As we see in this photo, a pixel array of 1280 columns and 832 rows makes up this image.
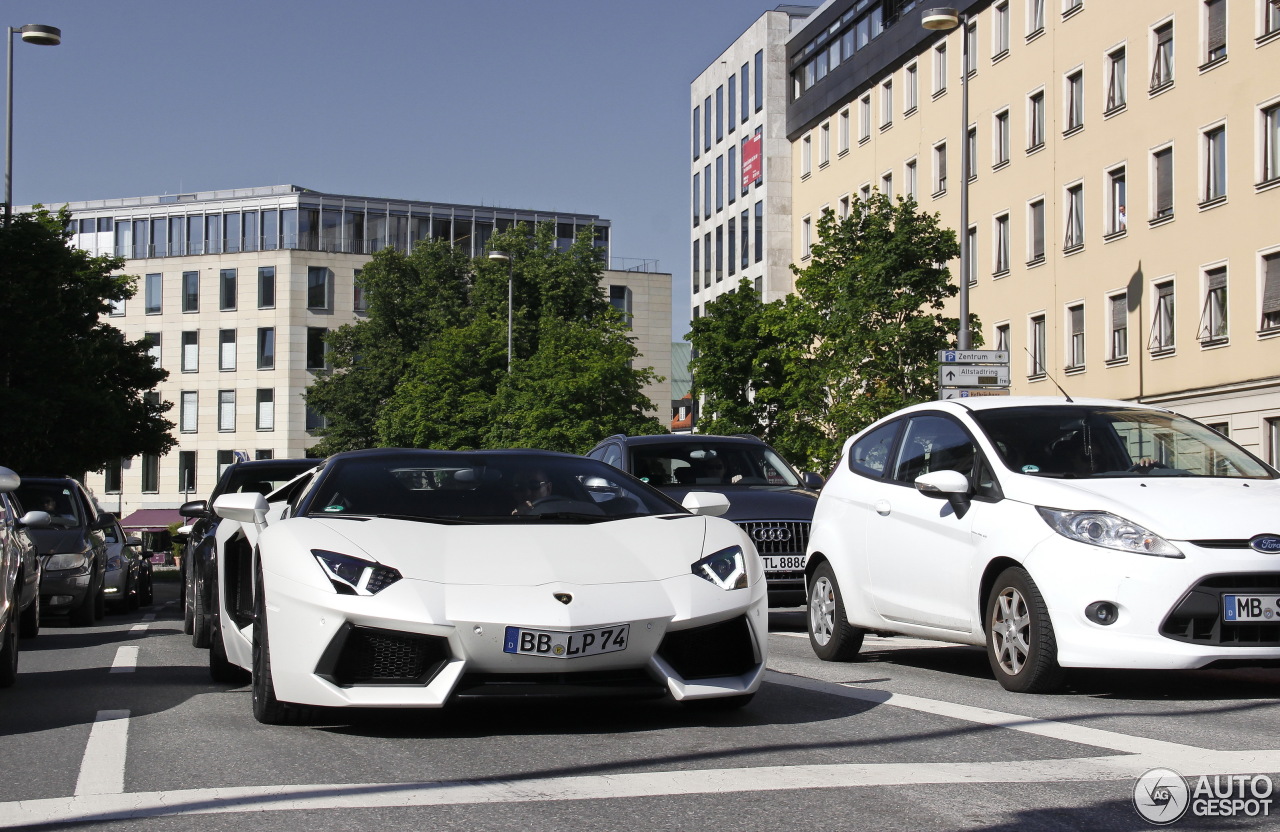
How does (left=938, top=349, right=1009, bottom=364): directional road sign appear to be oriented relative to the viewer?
toward the camera

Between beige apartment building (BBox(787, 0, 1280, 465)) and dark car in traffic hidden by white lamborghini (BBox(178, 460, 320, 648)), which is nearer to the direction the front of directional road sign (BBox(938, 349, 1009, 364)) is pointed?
the dark car in traffic hidden by white lamborghini

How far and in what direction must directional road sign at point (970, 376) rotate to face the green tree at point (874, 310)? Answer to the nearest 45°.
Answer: approximately 180°

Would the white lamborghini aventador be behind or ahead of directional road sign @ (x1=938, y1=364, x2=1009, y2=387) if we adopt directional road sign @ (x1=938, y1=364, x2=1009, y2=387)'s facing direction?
ahead

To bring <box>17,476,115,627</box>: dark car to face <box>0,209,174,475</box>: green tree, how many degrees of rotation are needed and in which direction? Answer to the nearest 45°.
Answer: approximately 180°

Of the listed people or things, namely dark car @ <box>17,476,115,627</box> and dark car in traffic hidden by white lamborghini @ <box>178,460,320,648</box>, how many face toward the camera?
2

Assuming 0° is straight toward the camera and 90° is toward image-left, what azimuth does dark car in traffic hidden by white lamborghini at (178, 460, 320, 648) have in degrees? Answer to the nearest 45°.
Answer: approximately 0°

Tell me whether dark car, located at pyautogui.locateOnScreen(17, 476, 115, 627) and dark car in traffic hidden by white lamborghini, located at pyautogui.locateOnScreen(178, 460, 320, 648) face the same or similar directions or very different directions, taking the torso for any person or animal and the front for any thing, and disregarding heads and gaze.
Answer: same or similar directions

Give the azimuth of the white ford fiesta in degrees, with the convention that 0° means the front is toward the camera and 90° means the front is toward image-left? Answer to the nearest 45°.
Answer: approximately 315°

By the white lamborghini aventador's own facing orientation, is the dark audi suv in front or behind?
behind

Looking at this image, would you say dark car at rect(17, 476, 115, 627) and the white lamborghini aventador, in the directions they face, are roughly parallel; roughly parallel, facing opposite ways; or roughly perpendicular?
roughly parallel

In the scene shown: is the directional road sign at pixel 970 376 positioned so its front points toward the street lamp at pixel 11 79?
no

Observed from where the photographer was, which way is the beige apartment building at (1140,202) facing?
facing the viewer and to the left of the viewer

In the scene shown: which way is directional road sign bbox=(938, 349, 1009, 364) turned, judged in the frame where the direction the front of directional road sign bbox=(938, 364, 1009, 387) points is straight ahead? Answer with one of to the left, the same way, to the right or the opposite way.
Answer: the same way

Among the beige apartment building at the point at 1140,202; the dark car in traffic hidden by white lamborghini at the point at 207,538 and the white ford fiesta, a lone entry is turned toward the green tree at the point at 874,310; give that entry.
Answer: the beige apartment building

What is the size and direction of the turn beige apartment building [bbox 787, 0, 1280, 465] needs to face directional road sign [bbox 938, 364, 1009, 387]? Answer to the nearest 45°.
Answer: approximately 45° to its left

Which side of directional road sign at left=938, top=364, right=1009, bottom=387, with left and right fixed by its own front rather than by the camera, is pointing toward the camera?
front

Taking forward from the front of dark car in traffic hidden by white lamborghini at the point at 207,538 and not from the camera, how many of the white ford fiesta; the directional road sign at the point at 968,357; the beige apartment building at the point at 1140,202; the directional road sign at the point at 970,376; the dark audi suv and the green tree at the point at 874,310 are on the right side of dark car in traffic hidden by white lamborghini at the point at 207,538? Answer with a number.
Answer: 0
